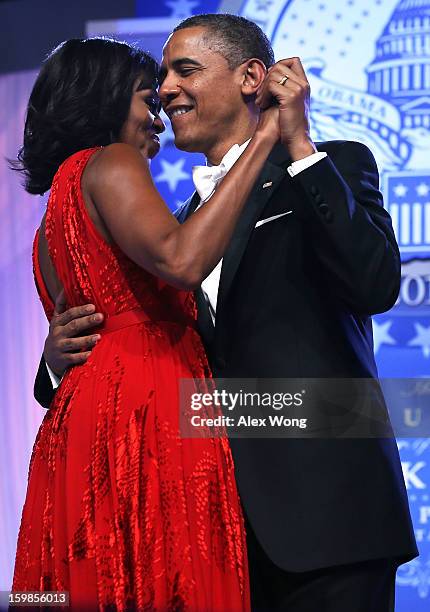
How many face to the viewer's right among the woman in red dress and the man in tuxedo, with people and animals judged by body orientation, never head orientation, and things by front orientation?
1

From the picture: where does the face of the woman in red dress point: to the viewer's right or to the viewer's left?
to the viewer's right

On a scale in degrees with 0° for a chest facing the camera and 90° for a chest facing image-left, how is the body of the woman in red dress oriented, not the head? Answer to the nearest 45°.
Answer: approximately 270°
